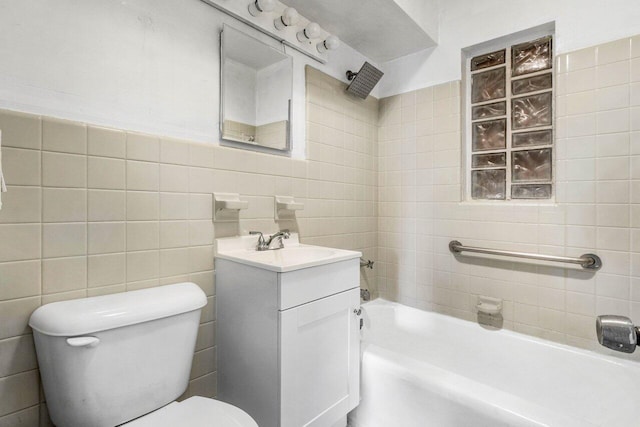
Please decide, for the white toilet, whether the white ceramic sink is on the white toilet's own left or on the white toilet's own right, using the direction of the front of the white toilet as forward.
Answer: on the white toilet's own left

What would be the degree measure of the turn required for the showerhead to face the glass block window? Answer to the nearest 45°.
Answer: approximately 45° to its left

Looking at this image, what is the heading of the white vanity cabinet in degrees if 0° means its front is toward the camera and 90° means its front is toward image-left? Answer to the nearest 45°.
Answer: approximately 315°

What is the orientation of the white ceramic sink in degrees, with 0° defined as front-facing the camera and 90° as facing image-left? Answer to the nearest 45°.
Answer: approximately 315°

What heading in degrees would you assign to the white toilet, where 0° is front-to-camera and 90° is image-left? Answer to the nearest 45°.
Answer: approximately 315°
